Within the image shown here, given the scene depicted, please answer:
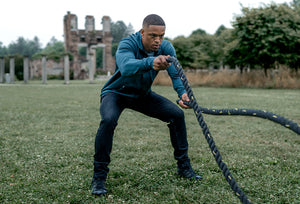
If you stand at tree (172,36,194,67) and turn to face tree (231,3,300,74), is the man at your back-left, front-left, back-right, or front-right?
front-right

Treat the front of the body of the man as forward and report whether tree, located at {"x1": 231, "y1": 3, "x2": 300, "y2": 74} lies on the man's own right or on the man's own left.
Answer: on the man's own left

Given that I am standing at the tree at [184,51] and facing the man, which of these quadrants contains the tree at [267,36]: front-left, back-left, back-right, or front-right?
front-left

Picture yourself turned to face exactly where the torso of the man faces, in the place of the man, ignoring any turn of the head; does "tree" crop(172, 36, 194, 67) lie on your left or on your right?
on your left

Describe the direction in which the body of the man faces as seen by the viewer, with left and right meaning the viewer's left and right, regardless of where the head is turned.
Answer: facing the viewer and to the right of the viewer
